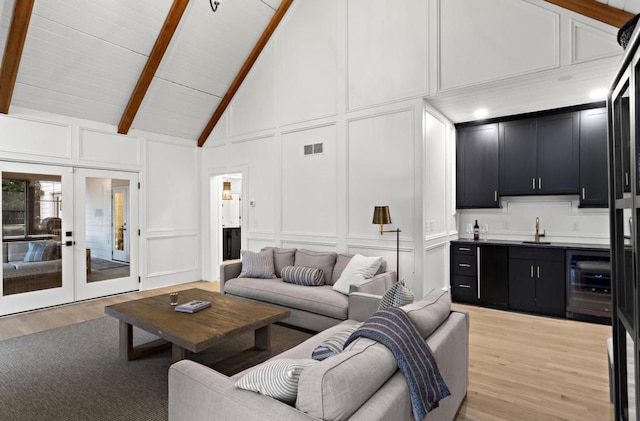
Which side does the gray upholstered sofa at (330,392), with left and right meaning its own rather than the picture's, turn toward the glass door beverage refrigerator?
right

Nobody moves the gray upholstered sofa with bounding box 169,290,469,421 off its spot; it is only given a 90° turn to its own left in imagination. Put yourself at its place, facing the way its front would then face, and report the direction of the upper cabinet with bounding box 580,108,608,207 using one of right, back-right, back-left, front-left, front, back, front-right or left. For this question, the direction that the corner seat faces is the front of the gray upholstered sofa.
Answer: back

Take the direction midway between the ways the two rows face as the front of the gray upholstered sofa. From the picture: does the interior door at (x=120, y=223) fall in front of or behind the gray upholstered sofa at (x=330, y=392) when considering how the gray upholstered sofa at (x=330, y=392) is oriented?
in front

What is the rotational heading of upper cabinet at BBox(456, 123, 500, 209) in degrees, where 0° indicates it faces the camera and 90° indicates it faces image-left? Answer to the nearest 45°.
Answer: approximately 0°

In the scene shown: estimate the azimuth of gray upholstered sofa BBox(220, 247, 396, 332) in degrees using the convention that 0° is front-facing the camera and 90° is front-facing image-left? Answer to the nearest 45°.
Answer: approximately 45°

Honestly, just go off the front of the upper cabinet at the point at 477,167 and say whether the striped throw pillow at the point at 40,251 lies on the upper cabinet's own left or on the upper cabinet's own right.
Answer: on the upper cabinet's own right
